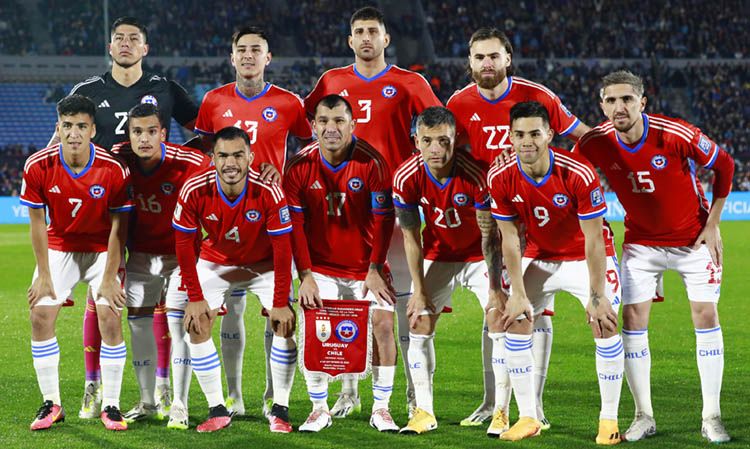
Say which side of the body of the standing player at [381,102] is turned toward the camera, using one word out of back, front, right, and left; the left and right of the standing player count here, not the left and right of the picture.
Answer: front

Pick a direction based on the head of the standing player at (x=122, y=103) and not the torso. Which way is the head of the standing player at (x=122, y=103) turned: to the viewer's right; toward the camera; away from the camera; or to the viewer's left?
toward the camera

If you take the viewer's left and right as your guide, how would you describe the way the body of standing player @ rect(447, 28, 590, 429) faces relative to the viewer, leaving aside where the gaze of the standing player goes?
facing the viewer

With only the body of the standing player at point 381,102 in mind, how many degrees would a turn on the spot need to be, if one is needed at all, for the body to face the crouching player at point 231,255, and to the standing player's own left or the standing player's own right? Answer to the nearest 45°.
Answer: approximately 45° to the standing player's own right

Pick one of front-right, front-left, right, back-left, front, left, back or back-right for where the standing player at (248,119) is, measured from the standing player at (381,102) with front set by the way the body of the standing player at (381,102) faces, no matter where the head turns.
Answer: right

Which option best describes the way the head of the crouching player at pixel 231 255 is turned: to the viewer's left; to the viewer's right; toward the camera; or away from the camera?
toward the camera

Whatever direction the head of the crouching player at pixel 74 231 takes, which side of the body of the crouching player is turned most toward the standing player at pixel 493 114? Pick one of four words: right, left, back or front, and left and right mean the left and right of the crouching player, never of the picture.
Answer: left

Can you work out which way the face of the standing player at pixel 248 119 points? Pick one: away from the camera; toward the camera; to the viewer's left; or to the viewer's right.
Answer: toward the camera

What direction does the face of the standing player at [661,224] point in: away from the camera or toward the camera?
toward the camera

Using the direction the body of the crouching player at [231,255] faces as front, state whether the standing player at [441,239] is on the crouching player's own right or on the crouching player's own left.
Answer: on the crouching player's own left

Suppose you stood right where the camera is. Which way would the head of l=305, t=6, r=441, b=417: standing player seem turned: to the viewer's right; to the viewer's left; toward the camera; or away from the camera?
toward the camera

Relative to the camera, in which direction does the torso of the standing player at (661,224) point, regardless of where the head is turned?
toward the camera

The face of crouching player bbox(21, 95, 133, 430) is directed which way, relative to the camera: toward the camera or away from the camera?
toward the camera

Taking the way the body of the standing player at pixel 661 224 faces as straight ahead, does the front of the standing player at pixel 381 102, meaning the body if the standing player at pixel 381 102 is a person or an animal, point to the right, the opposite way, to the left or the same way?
the same way

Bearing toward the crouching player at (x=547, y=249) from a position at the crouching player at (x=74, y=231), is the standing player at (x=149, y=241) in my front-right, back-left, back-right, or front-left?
front-left

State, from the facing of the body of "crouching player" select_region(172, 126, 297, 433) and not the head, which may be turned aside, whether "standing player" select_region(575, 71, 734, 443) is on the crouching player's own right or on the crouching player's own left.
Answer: on the crouching player's own left

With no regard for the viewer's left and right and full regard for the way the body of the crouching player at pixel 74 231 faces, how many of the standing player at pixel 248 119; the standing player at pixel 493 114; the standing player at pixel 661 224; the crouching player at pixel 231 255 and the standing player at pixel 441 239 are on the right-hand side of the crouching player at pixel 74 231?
0

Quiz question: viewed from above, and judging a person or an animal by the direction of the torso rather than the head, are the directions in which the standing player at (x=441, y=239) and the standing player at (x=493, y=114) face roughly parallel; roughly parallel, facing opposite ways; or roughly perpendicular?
roughly parallel

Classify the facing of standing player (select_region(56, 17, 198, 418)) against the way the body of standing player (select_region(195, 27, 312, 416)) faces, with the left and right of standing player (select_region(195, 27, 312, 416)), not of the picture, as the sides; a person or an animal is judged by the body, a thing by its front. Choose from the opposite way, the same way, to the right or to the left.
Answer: the same way
